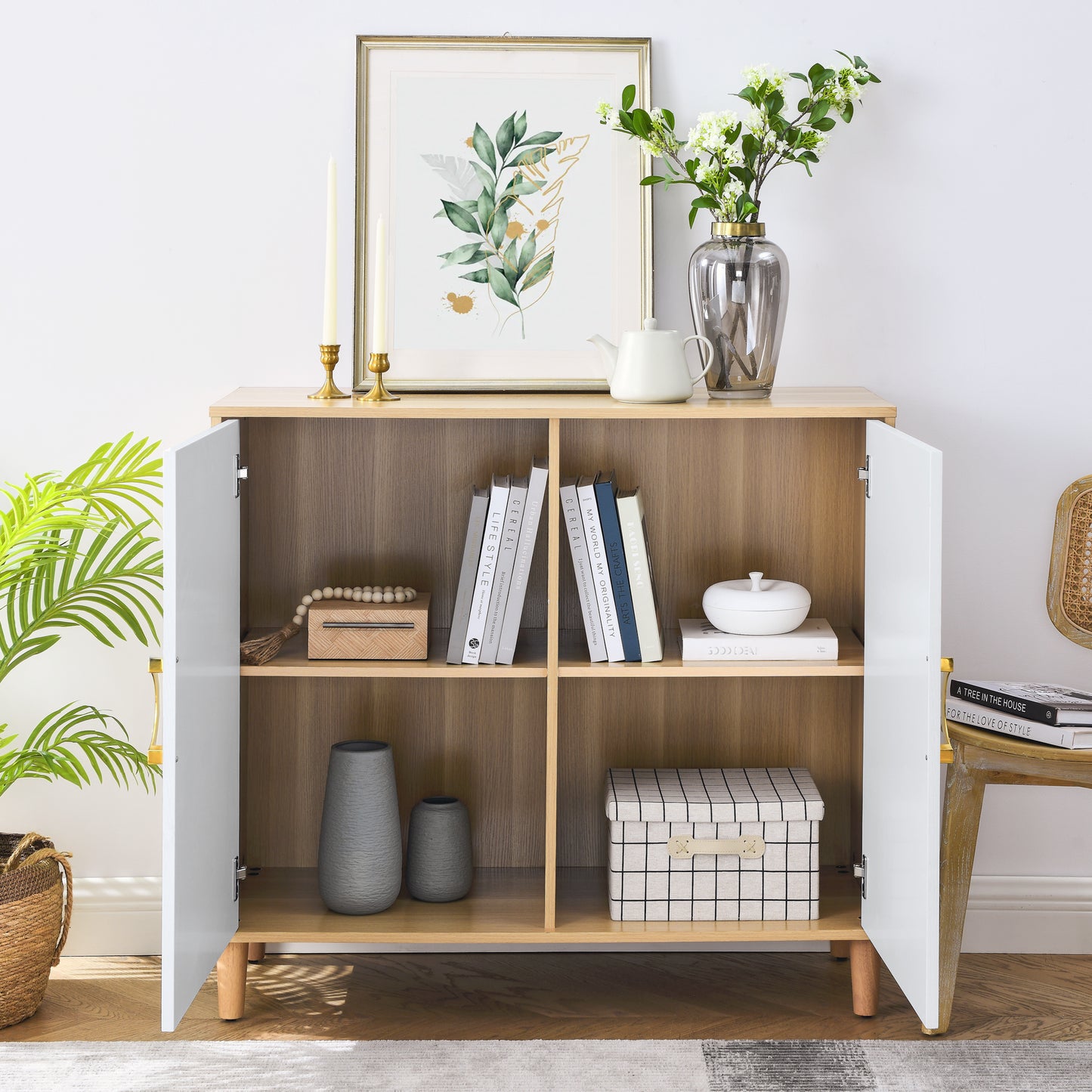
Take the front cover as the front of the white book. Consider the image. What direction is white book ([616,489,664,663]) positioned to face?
to the viewer's right

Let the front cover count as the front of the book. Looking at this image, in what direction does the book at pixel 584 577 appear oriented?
to the viewer's right

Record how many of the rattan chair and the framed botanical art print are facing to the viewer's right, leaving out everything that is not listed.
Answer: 0

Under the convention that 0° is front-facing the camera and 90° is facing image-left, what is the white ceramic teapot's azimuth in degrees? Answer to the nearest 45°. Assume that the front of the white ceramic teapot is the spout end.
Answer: approximately 90°

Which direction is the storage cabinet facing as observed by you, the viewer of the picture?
facing the viewer

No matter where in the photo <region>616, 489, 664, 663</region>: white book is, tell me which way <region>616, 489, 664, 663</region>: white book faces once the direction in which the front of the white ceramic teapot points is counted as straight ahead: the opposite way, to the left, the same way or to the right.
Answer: the opposite way

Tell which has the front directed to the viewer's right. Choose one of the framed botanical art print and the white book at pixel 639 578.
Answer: the white book
